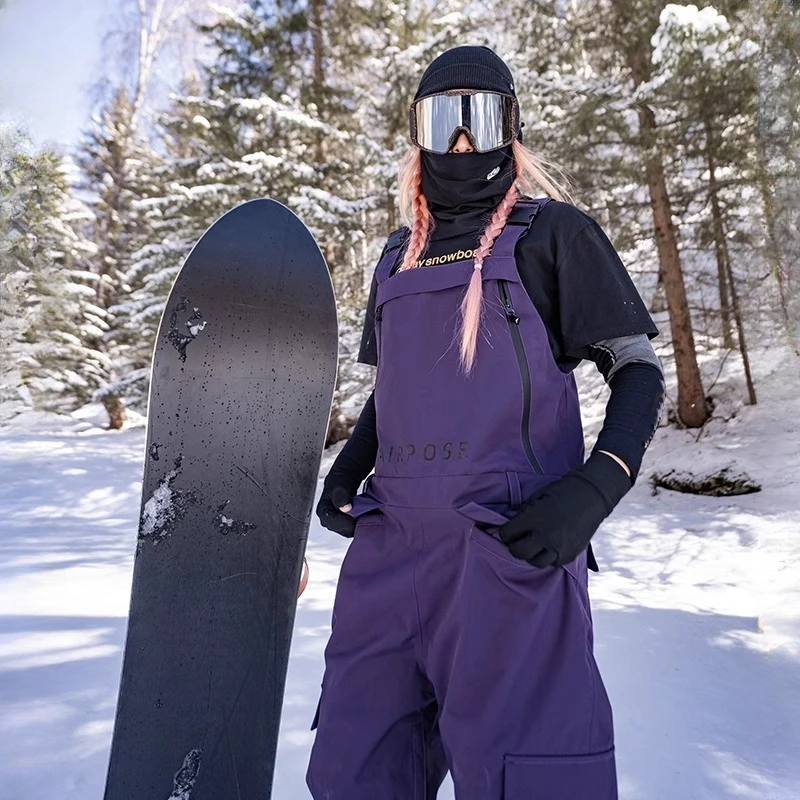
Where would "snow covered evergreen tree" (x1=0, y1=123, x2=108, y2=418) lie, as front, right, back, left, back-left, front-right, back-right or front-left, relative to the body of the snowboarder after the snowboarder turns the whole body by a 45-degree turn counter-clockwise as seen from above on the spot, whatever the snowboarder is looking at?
back-right

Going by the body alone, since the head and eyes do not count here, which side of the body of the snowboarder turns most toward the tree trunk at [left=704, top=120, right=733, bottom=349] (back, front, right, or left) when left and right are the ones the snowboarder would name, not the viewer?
back
